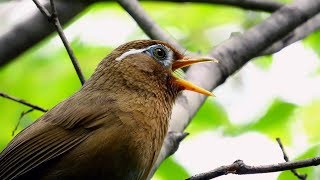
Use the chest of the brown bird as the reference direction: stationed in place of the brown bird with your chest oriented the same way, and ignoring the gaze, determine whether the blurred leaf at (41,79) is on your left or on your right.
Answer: on your left

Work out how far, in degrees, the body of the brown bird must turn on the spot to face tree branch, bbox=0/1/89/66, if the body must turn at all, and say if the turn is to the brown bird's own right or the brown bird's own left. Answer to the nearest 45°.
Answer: approximately 90° to the brown bird's own left

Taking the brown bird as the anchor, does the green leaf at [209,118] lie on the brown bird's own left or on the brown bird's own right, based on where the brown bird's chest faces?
on the brown bird's own left

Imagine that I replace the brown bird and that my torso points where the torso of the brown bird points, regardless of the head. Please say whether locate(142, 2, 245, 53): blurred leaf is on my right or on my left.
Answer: on my left

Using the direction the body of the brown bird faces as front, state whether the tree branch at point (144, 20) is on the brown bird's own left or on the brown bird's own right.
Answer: on the brown bird's own left

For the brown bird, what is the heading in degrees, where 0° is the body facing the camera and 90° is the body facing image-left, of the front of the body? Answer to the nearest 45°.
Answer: approximately 270°
